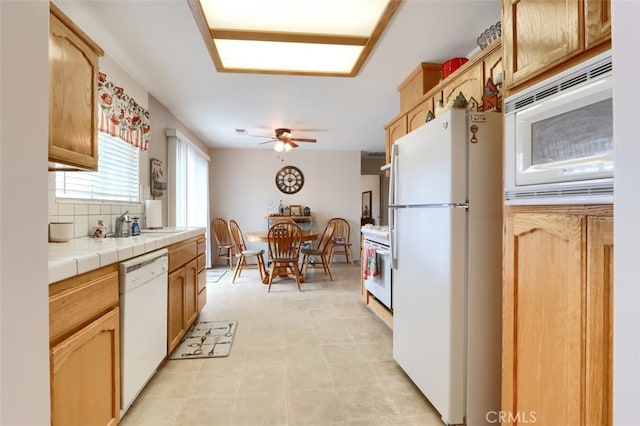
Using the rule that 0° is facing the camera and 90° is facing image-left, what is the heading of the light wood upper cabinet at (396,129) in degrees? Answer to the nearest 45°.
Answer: approximately 90°

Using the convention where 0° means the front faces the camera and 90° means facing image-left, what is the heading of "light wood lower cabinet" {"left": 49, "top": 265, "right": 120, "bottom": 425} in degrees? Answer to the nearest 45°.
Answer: approximately 315°

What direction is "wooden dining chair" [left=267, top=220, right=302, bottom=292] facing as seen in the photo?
away from the camera

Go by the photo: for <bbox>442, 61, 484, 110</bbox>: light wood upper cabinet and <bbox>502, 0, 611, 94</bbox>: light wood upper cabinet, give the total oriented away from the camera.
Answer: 0

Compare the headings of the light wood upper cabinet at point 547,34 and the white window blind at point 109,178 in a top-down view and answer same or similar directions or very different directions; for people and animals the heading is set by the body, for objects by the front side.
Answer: very different directions

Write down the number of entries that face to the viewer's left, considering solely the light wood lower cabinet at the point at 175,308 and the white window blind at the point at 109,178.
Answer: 0

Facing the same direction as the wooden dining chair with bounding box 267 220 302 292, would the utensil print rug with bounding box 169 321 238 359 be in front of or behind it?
behind

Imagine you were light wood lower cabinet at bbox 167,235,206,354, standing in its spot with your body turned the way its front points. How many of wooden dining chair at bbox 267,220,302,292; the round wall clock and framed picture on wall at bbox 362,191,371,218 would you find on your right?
0

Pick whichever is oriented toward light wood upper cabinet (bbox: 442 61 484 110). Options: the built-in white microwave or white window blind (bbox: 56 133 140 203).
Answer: the white window blind

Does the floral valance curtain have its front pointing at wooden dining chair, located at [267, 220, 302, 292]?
no

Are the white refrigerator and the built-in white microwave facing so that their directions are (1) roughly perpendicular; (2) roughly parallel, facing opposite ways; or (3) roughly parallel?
roughly parallel

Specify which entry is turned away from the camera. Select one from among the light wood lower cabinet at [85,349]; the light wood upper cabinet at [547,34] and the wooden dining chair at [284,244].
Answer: the wooden dining chair

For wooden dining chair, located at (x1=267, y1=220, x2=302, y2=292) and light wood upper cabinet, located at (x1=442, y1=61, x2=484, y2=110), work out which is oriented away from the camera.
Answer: the wooden dining chair

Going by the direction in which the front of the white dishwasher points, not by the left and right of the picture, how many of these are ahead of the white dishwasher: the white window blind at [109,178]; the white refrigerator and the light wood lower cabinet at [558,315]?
2

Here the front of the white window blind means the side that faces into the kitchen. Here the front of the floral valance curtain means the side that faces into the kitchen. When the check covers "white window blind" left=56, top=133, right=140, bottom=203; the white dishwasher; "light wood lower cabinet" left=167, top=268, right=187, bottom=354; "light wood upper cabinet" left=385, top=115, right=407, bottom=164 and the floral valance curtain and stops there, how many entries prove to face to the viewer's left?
1

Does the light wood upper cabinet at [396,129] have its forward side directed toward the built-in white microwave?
no

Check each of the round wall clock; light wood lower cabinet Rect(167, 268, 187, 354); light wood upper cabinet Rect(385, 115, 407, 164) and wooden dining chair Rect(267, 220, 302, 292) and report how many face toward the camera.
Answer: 1

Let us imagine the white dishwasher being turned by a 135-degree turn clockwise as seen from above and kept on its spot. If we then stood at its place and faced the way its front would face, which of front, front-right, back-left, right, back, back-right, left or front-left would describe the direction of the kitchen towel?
back

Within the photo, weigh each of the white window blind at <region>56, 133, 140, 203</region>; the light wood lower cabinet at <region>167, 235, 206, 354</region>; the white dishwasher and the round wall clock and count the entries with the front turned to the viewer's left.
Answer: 0

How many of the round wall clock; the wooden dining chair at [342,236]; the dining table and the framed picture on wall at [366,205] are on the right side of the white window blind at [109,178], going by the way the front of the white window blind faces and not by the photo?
0

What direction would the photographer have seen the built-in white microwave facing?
facing the viewer and to the left of the viewer

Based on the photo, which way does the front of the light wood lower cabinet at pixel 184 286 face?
to the viewer's right
